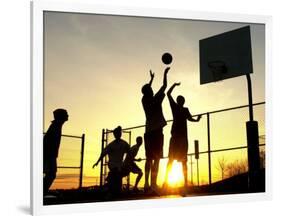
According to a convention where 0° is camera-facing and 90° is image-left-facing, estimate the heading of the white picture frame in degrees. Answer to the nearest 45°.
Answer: approximately 315°
